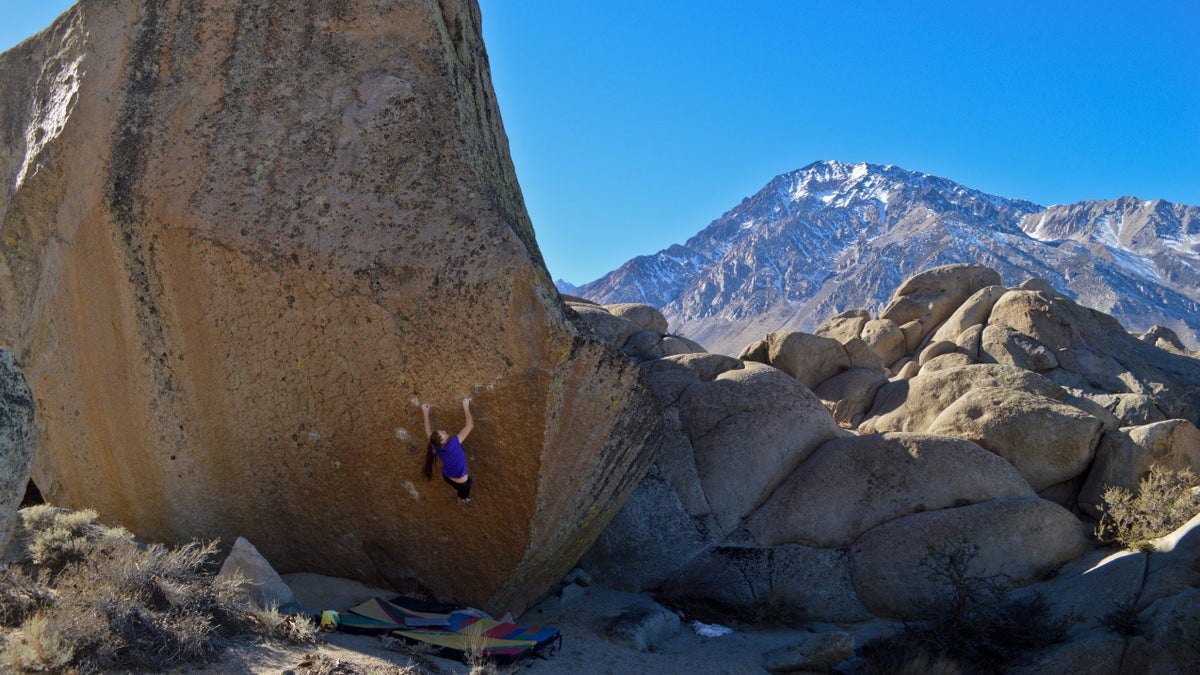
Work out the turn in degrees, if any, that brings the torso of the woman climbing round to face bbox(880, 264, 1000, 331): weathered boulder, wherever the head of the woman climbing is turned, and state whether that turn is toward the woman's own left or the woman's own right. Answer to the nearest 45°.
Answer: approximately 45° to the woman's own right

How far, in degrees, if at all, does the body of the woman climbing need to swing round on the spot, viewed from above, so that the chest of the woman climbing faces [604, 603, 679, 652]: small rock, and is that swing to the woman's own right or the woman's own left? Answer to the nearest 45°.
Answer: approximately 45° to the woman's own right

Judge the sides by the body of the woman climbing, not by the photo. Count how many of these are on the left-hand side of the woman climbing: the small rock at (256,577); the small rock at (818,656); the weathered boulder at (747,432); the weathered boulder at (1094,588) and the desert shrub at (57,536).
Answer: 2

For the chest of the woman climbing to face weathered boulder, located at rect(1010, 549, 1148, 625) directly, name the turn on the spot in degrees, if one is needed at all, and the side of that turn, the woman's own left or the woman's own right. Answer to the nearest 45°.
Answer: approximately 90° to the woman's own right

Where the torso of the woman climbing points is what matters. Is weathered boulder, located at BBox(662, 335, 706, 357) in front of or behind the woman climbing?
in front

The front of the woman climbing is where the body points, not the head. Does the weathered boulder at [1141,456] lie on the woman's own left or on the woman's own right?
on the woman's own right

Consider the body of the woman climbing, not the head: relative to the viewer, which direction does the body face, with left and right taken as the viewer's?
facing away from the viewer

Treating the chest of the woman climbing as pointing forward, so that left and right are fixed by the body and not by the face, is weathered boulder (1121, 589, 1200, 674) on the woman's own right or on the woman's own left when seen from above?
on the woman's own right

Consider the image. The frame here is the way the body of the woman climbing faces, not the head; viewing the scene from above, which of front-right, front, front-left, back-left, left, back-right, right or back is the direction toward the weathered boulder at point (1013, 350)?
front-right
